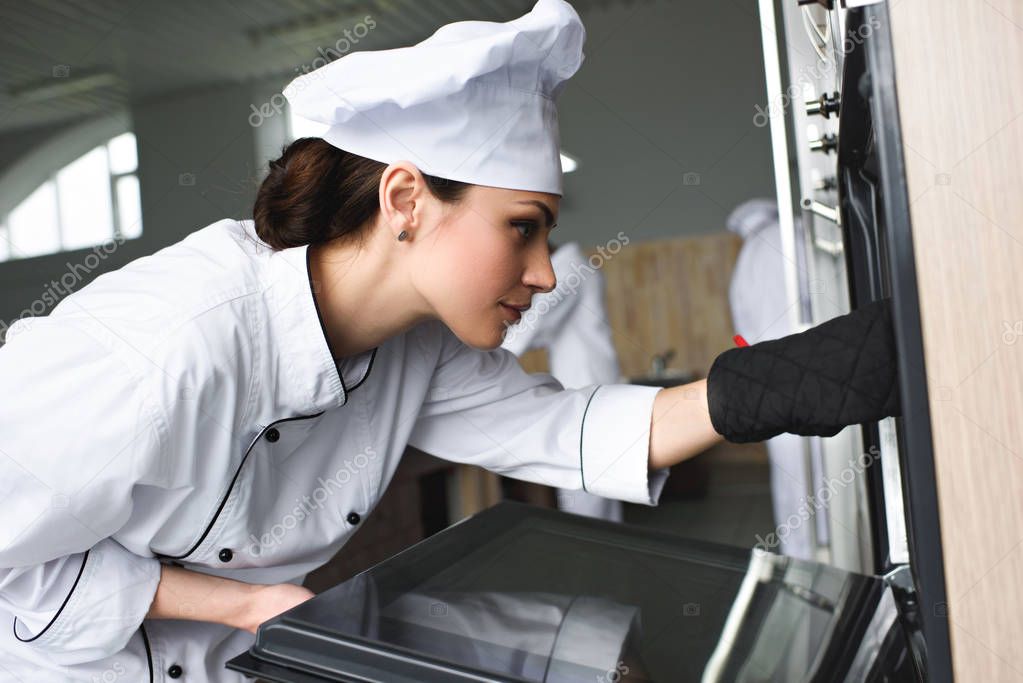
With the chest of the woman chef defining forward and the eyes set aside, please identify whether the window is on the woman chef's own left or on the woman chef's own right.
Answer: on the woman chef's own left

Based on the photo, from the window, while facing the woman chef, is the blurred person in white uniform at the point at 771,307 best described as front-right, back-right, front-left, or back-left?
front-left

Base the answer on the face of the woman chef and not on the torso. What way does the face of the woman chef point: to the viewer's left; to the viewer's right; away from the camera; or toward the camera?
to the viewer's right

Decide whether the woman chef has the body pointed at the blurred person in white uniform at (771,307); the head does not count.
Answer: no

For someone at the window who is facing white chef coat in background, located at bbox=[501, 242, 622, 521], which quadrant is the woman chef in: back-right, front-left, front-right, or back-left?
front-right

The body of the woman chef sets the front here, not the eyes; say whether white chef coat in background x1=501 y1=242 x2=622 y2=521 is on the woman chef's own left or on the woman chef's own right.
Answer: on the woman chef's own left

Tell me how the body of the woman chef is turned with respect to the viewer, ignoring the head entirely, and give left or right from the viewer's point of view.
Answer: facing to the right of the viewer

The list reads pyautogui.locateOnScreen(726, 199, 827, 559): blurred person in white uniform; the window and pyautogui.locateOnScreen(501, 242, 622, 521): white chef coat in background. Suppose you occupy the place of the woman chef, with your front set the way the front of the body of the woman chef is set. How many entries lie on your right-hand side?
0
